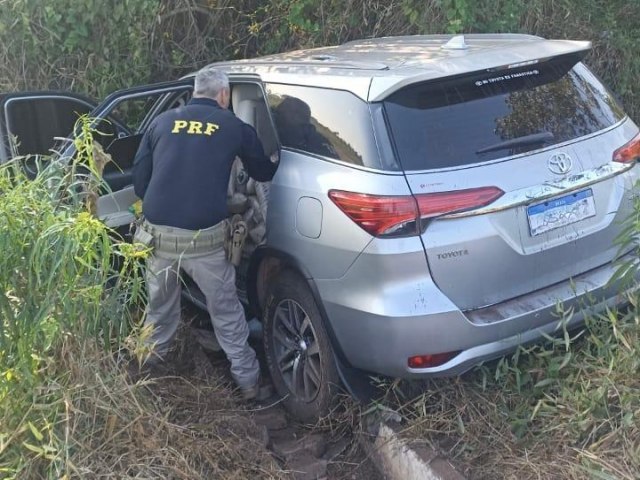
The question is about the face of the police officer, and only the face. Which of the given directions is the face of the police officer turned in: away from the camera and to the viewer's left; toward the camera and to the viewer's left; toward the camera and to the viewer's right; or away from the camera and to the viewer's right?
away from the camera and to the viewer's right

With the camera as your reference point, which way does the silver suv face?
facing away from the viewer and to the left of the viewer
